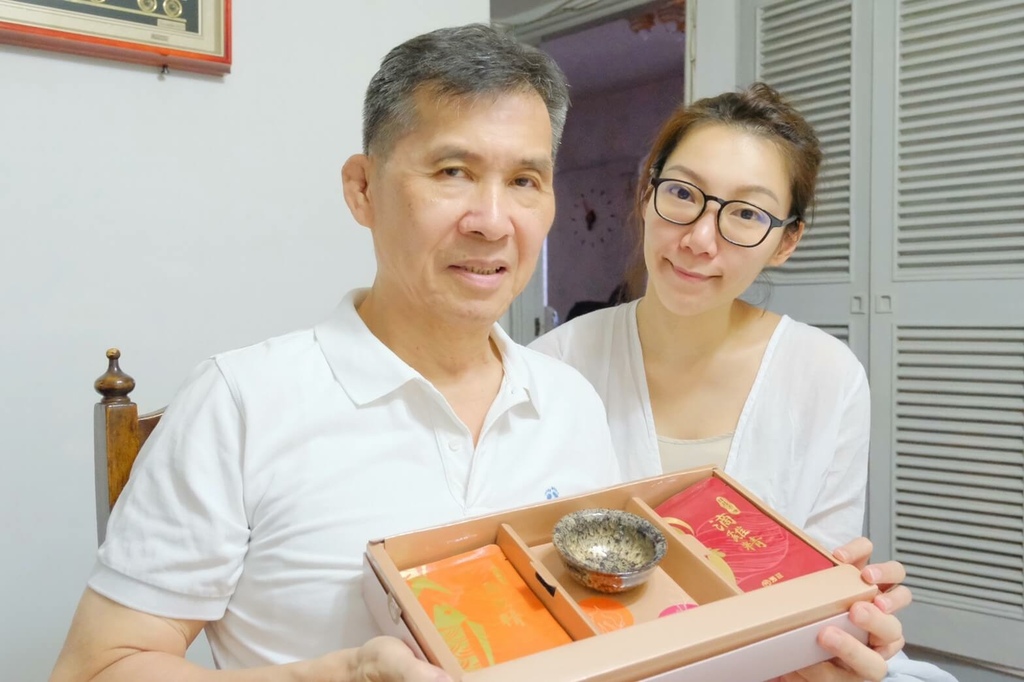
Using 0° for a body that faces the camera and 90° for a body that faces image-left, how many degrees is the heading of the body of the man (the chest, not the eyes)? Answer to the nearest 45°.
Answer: approximately 315°

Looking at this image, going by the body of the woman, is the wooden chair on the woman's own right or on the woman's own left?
on the woman's own right

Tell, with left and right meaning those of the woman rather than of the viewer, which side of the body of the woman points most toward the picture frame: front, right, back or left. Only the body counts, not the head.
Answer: right

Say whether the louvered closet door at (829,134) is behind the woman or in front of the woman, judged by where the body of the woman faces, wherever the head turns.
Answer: behind

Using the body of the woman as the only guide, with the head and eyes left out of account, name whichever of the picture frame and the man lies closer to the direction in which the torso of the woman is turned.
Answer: the man

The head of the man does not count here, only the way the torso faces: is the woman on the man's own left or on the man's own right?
on the man's own left

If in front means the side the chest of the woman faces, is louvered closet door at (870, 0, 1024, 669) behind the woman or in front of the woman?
behind

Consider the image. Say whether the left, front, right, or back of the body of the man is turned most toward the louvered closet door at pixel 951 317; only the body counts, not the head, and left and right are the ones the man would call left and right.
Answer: left
